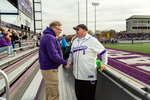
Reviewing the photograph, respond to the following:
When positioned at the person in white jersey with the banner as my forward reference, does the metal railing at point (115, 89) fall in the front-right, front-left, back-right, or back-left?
back-right

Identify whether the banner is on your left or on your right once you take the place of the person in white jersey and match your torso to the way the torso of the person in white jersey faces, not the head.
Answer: on your right

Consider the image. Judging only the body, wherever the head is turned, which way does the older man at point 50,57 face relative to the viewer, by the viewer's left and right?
facing to the right of the viewer

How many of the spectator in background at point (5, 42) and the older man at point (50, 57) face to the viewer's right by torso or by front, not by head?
2

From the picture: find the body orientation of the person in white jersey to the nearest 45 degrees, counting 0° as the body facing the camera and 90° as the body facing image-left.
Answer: approximately 45°

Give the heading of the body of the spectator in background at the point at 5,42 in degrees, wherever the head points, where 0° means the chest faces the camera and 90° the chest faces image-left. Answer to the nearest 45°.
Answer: approximately 270°

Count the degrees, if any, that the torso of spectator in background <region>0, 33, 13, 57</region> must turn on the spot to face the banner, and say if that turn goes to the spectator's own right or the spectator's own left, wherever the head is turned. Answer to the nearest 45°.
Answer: approximately 90° to the spectator's own left
